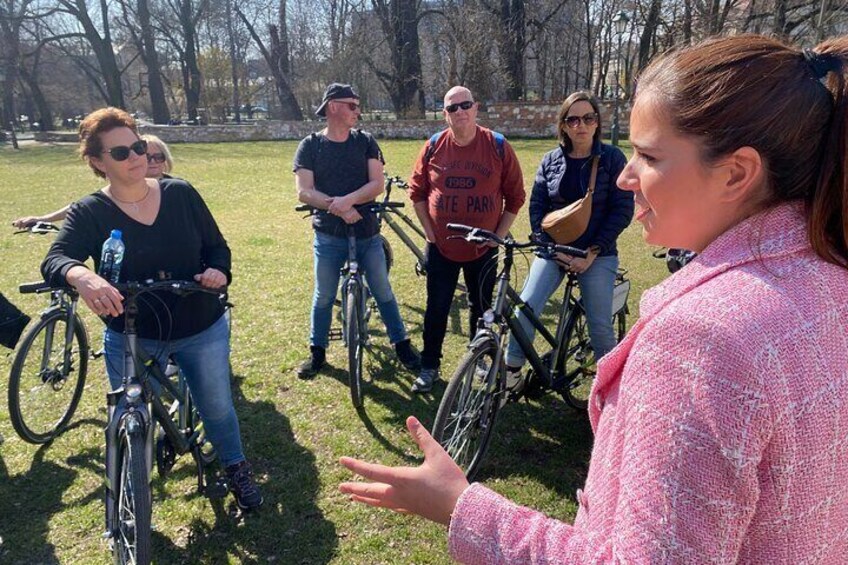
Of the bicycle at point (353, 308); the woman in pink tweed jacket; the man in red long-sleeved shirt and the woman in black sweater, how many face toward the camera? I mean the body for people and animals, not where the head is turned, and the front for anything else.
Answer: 3

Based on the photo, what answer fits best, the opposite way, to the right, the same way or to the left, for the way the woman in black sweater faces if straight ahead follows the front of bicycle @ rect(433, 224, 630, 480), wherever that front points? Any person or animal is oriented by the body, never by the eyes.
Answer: to the left

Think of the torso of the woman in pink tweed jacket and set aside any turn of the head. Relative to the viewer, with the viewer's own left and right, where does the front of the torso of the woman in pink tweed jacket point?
facing away from the viewer and to the left of the viewer

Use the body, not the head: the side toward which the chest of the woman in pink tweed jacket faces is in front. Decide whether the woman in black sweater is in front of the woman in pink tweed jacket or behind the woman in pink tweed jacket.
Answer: in front

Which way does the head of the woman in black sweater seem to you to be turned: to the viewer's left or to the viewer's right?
to the viewer's right

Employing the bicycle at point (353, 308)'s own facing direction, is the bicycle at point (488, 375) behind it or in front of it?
in front

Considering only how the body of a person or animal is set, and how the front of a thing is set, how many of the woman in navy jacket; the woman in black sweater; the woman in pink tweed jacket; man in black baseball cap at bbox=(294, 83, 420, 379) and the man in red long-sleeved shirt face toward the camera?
4

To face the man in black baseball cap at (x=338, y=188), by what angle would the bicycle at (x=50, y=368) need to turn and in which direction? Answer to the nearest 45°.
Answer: approximately 135° to its left

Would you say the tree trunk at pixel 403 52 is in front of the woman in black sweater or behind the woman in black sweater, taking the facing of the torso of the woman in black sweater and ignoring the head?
behind
